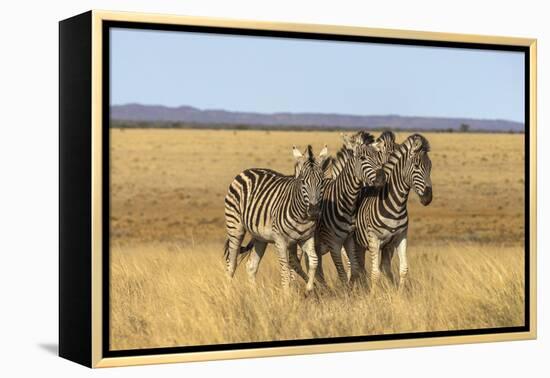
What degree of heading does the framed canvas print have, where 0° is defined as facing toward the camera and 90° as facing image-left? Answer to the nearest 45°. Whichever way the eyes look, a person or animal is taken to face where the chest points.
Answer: approximately 315°
